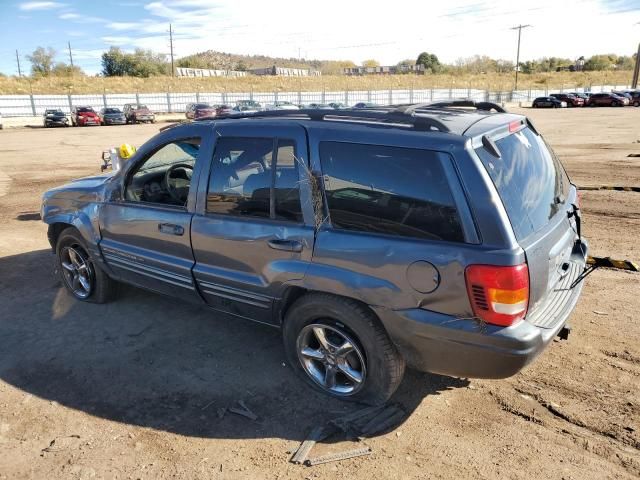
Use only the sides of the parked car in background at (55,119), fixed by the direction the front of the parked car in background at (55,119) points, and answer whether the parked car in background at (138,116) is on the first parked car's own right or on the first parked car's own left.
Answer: on the first parked car's own left

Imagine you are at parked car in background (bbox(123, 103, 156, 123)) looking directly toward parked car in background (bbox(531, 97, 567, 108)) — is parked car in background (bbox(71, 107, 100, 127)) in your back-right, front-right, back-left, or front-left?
back-right

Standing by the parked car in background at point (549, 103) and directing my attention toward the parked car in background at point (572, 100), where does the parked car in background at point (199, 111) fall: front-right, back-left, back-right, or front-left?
back-right

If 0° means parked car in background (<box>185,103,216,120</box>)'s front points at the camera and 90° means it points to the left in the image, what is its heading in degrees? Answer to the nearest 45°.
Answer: approximately 315°

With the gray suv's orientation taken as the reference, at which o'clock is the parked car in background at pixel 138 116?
The parked car in background is roughly at 1 o'clock from the gray suv.

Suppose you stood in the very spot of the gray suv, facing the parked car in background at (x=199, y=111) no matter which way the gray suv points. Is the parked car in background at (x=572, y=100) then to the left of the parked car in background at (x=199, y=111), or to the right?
right

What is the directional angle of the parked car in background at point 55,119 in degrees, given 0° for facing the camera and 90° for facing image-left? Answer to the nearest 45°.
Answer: approximately 315°

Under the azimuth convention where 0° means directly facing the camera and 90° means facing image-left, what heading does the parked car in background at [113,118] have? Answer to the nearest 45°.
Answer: approximately 315°

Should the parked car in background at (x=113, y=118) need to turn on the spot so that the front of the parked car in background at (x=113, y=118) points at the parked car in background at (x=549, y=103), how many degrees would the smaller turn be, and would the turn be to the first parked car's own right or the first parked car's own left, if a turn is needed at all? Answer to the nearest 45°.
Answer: approximately 45° to the first parked car's own left
